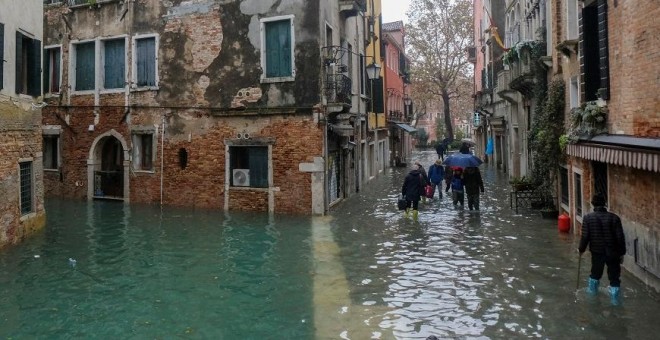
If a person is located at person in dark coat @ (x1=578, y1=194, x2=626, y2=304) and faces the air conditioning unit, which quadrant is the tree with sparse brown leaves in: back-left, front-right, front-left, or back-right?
front-right

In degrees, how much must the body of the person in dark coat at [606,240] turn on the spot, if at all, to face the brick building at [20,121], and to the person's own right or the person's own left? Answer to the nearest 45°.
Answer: approximately 90° to the person's own left

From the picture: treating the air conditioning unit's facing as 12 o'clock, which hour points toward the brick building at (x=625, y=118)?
The brick building is roughly at 11 o'clock from the air conditioning unit.

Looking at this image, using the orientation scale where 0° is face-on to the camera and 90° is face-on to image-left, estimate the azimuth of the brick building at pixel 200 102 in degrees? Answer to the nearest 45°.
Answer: approximately 0°

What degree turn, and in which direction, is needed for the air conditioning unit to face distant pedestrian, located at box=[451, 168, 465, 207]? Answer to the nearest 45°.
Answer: approximately 90° to its left

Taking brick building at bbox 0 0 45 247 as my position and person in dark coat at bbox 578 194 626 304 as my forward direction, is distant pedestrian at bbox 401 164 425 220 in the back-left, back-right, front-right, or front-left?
front-left

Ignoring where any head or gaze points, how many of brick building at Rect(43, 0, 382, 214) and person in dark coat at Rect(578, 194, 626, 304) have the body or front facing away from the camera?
1

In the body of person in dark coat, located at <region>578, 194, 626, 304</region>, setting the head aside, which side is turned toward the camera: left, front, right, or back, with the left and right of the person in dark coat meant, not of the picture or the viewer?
back

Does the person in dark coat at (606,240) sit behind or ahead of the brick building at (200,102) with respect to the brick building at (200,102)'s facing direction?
ahead

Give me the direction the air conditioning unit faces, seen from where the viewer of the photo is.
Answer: facing the viewer

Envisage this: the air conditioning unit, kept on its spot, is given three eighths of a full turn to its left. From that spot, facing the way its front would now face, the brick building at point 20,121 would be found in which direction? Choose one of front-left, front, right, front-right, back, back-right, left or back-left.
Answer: back

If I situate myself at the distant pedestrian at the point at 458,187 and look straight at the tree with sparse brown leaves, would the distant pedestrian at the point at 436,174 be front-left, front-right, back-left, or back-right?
front-left

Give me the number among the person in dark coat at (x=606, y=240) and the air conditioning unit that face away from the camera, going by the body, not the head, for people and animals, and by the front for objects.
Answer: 1

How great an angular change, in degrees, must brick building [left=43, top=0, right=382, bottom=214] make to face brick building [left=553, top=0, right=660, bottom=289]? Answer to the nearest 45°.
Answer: approximately 45° to its left

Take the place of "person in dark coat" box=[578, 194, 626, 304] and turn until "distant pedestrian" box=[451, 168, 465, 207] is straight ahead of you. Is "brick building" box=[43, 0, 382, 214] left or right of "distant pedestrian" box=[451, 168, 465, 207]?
left
